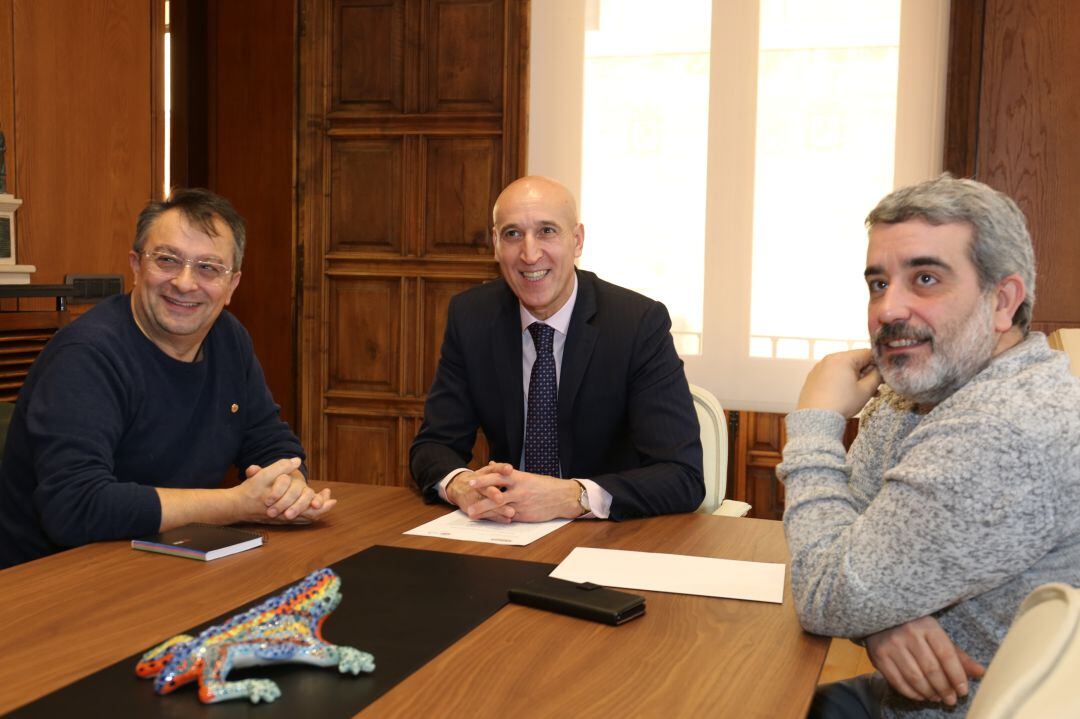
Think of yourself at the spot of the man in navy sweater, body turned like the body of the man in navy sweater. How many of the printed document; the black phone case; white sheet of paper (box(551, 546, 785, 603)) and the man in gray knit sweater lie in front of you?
4

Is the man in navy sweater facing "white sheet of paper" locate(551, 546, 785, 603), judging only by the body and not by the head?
yes

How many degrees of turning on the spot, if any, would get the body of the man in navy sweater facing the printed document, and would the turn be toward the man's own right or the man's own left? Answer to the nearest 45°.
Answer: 0° — they already face it

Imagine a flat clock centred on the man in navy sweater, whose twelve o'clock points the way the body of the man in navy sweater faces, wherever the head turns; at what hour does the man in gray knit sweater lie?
The man in gray knit sweater is roughly at 12 o'clock from the man in navy sweater.

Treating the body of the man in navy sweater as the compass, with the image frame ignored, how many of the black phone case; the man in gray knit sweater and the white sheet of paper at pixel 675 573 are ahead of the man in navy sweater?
3

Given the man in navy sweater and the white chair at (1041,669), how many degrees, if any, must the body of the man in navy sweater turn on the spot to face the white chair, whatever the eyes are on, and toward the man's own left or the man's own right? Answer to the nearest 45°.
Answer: approximately 45° to the man's own right

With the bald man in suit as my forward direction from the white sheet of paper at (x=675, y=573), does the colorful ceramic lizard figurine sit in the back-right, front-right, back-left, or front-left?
back-left

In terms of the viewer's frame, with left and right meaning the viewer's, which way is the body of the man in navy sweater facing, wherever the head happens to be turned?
facing the viewer and to the right of the viewer

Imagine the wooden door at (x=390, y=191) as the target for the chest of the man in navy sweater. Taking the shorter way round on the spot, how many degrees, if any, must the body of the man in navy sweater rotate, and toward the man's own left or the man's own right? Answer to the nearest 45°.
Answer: approximately 135° to the man's own left

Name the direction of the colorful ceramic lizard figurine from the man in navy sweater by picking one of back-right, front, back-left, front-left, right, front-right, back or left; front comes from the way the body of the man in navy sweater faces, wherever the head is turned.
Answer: front-right

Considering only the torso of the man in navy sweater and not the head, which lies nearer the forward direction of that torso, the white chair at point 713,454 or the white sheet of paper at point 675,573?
the white sheet of paper

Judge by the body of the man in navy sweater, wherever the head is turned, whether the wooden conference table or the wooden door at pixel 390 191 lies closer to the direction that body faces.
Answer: the wooden conference table

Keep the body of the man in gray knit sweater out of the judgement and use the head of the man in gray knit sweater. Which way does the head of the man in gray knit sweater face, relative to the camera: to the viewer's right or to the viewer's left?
to the viewer's left
